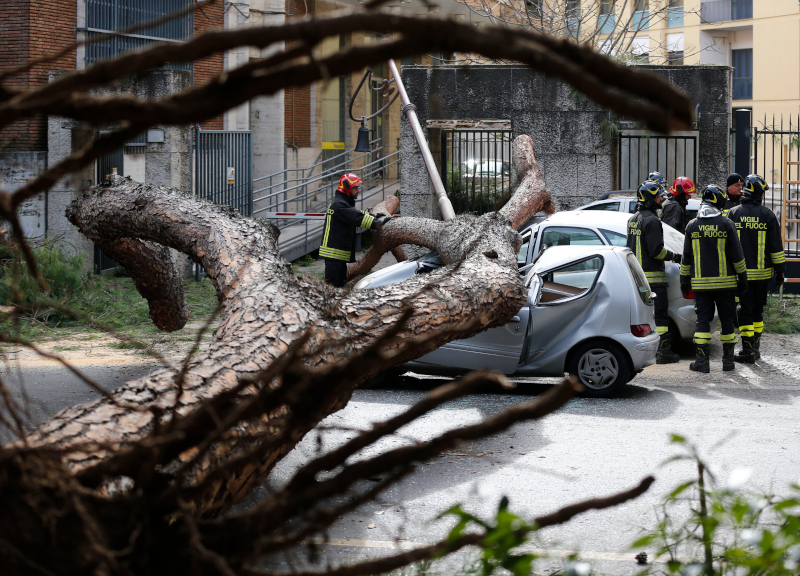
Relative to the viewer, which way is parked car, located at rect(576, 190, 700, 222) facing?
to the viewer's left

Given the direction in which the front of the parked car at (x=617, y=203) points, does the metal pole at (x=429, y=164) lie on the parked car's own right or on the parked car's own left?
on the parked car's own left

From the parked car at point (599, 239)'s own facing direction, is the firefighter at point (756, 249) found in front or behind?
behind

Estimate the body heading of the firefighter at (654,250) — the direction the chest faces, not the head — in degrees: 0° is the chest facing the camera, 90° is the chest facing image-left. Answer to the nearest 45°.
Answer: approximately 225°

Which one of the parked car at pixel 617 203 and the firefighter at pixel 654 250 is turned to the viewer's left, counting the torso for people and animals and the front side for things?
the parked car

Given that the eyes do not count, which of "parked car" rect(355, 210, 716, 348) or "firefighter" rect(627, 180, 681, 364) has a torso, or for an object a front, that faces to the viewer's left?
the parked car

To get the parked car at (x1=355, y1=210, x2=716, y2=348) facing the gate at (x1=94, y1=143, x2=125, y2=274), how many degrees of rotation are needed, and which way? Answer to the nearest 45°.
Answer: approximately 45° to its right

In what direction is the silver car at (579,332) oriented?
to the viewer's left

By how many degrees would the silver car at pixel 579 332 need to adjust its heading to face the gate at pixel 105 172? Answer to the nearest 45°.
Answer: approximately 45° to its right

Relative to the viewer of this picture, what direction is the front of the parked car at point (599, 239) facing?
facing to the left of the viewer

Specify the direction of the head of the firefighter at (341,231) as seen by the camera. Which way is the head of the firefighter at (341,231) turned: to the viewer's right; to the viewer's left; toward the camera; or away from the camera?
to the viewer's right

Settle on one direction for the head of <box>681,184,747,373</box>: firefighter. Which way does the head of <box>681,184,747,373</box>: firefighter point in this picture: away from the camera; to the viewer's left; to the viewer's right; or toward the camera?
away from the camera
